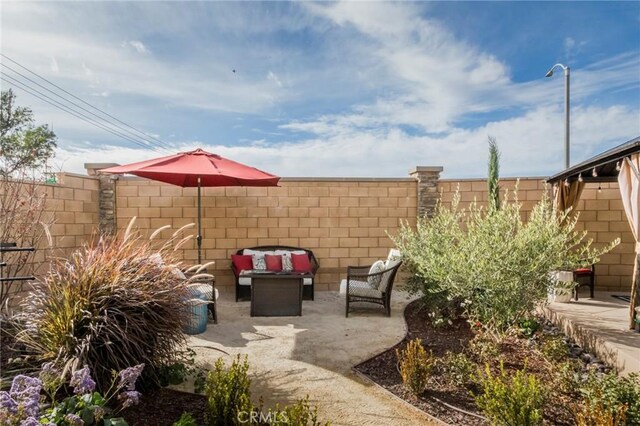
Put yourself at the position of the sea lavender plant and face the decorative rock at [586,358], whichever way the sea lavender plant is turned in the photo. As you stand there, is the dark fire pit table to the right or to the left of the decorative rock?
left

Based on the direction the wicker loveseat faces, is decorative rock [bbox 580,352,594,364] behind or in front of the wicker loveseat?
in front

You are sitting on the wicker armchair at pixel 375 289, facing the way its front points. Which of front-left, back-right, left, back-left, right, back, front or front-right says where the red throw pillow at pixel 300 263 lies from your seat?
front-right

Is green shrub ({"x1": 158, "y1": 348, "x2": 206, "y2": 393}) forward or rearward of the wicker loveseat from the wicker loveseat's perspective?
forward

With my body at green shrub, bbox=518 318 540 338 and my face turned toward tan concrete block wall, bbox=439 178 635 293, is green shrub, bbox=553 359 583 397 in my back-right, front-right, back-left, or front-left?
back-right

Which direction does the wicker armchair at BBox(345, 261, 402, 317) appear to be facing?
to the viewer's left

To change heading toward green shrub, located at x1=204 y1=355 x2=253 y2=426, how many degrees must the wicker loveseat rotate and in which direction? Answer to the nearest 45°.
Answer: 0° — it already faces it

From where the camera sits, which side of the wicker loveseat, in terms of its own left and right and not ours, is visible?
front

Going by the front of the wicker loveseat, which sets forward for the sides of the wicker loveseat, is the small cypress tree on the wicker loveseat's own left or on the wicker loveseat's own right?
on the wicker loveseat's own left

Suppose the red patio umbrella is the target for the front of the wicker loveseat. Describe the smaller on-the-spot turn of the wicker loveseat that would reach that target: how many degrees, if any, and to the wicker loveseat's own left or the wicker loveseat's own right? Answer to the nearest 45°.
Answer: approximately 45° to the wicker loveseat's own right

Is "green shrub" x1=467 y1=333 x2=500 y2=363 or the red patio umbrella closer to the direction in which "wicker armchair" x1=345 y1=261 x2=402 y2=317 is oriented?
the red patio umbrella

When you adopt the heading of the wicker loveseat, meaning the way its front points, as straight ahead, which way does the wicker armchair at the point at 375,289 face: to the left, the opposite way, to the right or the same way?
to the right

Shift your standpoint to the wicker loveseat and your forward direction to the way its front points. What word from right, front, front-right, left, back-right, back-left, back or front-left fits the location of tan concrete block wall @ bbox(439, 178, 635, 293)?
left

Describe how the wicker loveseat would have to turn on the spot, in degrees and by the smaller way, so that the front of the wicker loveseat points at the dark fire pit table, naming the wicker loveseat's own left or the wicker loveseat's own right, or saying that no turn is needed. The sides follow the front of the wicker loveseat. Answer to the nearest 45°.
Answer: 0° — it already faces it
